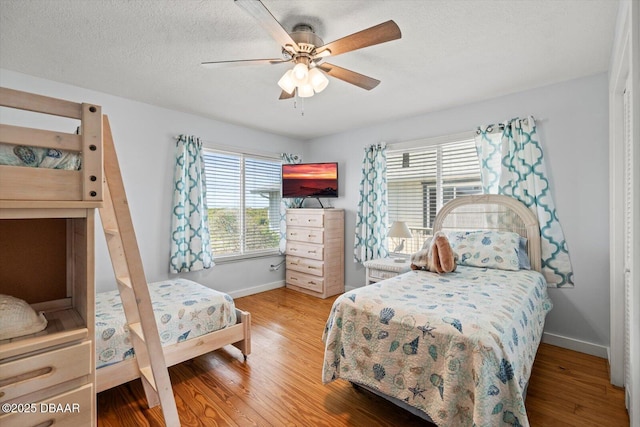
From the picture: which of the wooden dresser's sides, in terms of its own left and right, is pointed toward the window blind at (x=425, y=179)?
left

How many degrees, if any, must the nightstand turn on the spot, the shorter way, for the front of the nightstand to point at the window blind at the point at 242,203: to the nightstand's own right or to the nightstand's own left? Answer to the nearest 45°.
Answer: approximately 45° to the nightstand's own right

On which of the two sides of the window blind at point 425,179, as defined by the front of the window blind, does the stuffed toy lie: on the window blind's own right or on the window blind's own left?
on the window blind's own left

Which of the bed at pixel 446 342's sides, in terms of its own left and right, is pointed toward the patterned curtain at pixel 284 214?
right

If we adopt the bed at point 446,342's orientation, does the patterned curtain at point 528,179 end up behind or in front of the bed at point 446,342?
behind

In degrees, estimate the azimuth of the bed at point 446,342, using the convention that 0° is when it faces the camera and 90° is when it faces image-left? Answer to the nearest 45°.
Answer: approximately 45°
